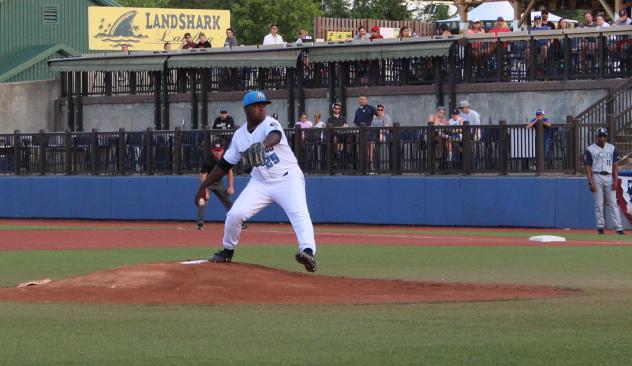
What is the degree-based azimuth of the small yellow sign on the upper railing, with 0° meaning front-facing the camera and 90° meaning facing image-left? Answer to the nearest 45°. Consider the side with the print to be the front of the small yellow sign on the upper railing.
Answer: approximately 0°

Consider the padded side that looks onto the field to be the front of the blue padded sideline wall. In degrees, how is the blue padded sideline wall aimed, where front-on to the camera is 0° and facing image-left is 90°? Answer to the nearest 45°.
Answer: approximately 0°

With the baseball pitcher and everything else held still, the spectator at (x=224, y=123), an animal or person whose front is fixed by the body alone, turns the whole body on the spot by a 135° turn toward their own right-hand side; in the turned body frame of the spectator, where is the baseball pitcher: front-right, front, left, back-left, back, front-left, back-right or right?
back-left

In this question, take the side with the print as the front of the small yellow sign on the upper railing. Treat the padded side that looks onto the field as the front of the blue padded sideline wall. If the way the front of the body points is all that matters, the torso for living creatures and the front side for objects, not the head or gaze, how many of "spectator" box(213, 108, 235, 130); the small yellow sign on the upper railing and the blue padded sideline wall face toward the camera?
3

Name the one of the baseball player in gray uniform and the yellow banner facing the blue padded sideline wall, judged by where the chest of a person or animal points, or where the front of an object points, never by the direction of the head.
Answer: the yellow banner

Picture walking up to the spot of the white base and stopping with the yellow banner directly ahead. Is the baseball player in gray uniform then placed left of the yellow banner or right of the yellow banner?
right

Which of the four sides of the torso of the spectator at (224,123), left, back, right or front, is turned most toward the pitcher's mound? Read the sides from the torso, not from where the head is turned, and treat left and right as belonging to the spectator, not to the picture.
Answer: front

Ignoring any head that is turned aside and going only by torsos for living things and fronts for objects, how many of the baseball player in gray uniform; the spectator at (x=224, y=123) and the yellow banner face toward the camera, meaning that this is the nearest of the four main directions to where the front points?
3
